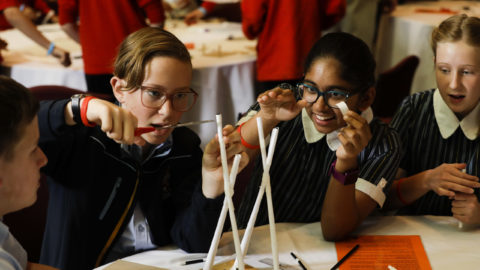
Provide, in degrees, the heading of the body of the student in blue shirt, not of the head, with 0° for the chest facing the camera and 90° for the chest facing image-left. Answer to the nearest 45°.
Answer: approximately 270°

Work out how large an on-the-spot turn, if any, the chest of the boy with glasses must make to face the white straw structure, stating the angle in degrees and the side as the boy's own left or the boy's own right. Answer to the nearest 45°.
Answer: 0° — they already face it

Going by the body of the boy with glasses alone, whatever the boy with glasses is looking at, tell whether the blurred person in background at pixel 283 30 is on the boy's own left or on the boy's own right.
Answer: on the boy's own left

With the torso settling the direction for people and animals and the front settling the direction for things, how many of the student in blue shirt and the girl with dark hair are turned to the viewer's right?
1

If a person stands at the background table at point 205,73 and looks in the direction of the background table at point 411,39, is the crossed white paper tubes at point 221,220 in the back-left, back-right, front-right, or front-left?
back-right
